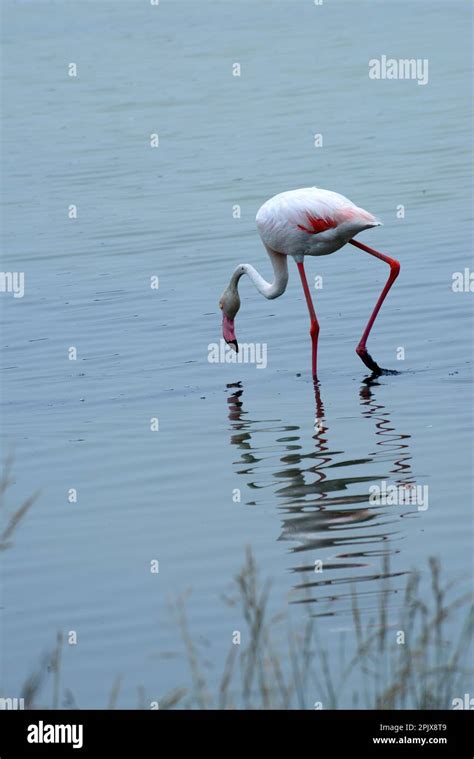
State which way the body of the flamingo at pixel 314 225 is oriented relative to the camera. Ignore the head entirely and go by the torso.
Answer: to the viewer's left
